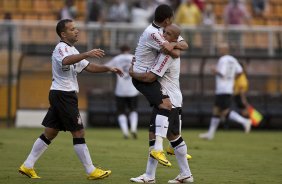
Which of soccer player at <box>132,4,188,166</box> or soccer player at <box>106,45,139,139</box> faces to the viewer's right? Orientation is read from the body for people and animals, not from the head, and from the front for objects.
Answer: soccer player at <box>132,4,188,166</box>

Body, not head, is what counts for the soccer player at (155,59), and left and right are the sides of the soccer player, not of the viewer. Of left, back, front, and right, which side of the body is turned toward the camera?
right

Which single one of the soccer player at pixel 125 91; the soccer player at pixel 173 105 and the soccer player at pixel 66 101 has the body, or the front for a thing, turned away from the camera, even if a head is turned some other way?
the soccer player at pixel 125 91

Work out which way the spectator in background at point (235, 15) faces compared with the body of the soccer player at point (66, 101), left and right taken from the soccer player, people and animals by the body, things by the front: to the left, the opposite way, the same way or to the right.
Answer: to the right

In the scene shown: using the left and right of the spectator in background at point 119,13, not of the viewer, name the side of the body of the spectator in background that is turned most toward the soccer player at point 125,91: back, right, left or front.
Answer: front

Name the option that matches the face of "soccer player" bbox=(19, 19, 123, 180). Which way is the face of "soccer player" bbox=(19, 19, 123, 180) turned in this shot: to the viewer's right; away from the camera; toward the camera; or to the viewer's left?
to the viewer's right
